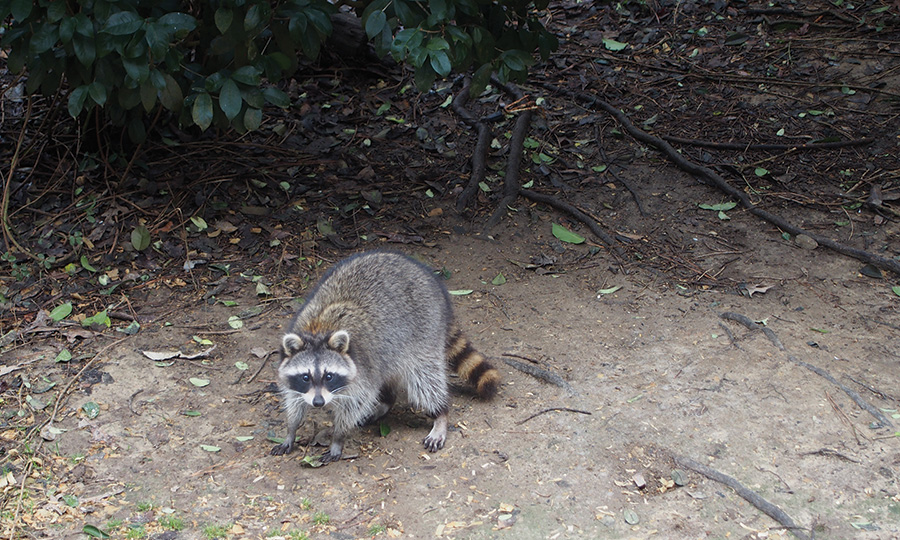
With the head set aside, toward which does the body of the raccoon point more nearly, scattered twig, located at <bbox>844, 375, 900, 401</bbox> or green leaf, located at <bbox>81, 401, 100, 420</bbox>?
the green leaf

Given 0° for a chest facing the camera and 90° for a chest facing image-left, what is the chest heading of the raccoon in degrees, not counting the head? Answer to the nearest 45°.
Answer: approximately 45°

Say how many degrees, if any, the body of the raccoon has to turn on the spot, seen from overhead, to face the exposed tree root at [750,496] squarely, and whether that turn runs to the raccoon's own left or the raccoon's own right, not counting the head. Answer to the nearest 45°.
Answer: approximately 90° to the raccoon's own left

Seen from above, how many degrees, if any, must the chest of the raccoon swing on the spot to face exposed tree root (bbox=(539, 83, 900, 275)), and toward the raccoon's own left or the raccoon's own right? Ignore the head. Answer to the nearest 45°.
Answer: approximately 180°

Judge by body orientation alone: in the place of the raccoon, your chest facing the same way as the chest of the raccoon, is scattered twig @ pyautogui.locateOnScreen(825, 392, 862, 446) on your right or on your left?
on your left

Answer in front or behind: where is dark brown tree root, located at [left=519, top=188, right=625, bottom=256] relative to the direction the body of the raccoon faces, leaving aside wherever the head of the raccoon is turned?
behind

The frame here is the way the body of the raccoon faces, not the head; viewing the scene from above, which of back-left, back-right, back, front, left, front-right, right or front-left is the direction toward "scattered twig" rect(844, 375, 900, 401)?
back-left

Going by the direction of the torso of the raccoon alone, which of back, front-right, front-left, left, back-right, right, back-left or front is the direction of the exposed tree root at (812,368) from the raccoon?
back-left

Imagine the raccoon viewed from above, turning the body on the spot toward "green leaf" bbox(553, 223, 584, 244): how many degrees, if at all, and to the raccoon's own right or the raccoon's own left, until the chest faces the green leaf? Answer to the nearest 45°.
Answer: approximately 180°

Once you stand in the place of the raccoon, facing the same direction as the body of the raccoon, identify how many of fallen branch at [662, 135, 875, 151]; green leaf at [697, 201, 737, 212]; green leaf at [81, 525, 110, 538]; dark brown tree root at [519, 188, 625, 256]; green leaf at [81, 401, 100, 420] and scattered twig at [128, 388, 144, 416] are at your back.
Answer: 3

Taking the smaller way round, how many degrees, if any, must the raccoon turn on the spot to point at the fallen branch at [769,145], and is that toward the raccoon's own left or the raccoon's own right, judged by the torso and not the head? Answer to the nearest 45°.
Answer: approximately 180°

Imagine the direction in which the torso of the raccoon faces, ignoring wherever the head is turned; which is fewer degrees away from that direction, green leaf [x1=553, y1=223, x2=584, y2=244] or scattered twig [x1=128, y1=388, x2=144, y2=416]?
the scattered twig

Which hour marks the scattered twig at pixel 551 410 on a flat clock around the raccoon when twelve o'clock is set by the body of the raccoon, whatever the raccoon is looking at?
The scattered twig is roughly at 8 o'clock from the raccoon.

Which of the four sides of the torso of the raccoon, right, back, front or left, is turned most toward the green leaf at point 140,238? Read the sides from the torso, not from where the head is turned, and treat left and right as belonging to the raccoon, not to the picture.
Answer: right

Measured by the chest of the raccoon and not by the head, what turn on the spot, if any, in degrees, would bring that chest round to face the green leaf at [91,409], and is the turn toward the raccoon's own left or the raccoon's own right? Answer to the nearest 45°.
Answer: approximately 45° to the raccoon's own right
